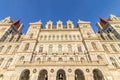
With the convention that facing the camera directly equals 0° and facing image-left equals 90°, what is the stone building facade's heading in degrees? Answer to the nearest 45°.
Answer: approximately 0°
